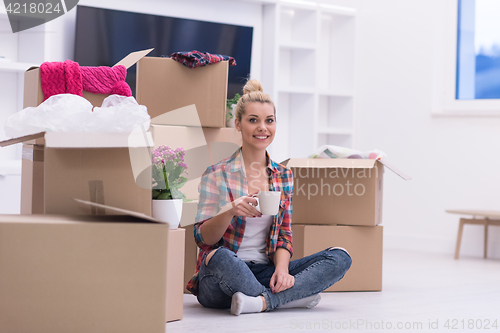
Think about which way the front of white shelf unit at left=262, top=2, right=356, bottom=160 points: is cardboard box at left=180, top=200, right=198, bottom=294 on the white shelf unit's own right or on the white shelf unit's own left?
on the white shelf unit's own right

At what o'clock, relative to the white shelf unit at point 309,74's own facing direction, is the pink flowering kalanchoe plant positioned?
The pink flowering kalanchoe plant is roughly at 2 o'clock from the white shelf unit.

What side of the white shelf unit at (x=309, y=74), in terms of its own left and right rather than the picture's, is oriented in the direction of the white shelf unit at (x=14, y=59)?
right

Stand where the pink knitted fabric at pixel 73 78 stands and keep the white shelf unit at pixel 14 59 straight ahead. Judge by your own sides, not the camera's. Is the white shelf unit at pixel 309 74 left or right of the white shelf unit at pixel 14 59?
right

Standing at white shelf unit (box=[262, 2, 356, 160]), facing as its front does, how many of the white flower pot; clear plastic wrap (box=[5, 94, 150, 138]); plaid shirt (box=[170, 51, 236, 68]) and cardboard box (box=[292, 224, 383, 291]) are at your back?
0

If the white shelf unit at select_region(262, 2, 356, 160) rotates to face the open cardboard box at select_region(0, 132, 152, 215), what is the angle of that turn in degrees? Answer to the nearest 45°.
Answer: approximately 45° to its right

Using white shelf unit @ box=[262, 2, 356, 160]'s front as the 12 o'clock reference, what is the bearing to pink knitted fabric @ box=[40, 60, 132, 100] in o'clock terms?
The pink knitted fabric is roughly at 2 o'clock from the white shelf unit.

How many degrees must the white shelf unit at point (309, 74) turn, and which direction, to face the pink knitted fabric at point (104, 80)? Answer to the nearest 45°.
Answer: approximately 45° to its right

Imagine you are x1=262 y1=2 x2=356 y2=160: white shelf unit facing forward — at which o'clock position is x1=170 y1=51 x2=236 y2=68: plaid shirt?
The plaid shirt is roughly at 2 o'clock from the white shelf unit.

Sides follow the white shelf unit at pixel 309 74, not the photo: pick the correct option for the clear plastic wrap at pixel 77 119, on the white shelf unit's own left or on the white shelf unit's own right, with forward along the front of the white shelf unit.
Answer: on the white shelf unit's own right

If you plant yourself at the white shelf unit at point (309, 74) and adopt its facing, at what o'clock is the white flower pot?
The white flower pot is roughly at 2 o'clock from the white shelf unit.

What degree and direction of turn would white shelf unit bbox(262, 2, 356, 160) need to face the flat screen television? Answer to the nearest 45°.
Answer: approximately 90° to its right

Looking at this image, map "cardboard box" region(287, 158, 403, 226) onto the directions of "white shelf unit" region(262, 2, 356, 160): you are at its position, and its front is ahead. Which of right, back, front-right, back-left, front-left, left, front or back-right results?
front-right
